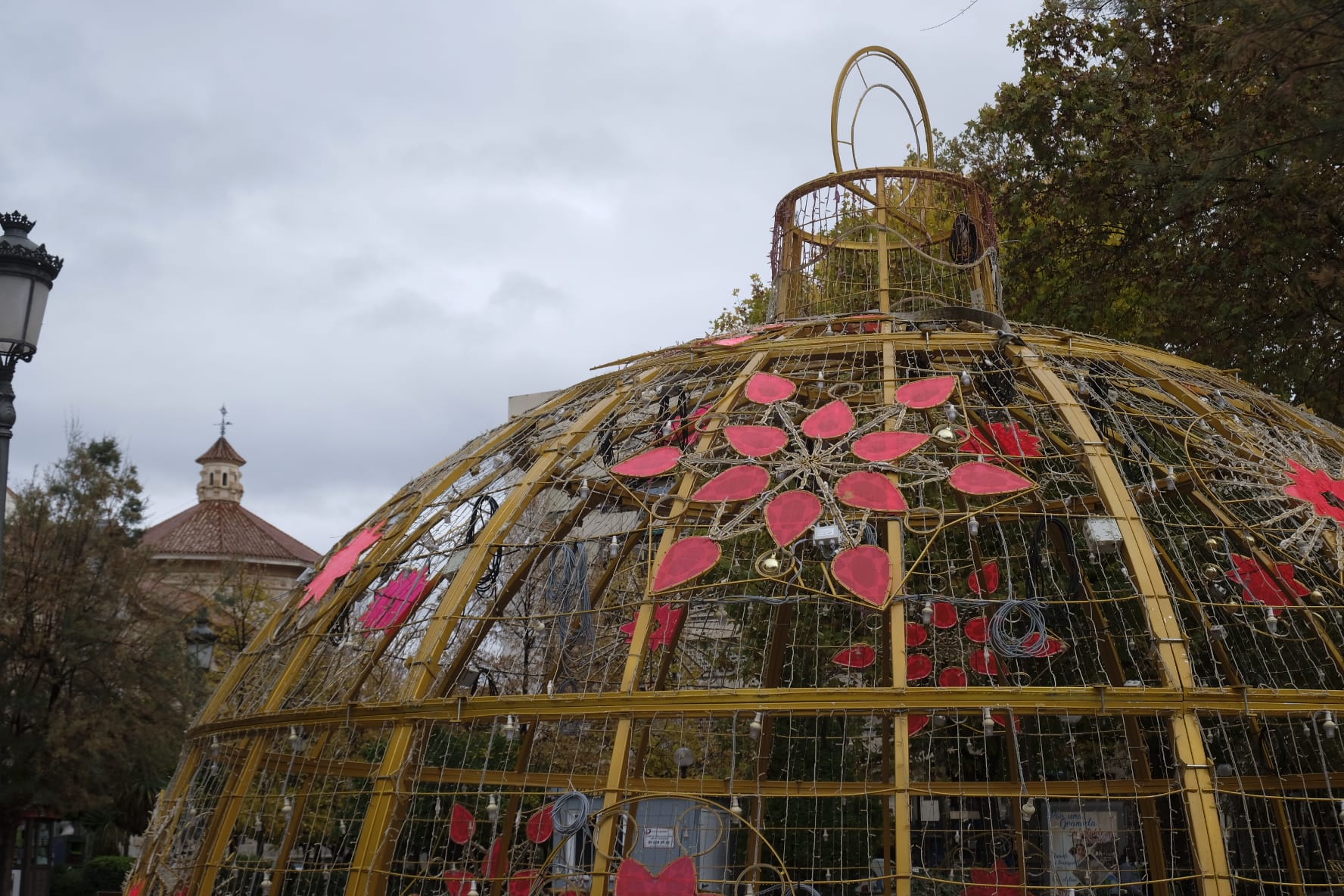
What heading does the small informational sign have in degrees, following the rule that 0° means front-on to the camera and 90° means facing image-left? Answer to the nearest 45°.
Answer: approximately 0°

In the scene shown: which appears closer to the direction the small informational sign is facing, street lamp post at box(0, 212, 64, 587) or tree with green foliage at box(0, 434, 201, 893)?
the street lamp post

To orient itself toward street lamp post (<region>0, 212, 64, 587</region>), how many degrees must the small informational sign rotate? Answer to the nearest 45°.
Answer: approximately 45° to its right
